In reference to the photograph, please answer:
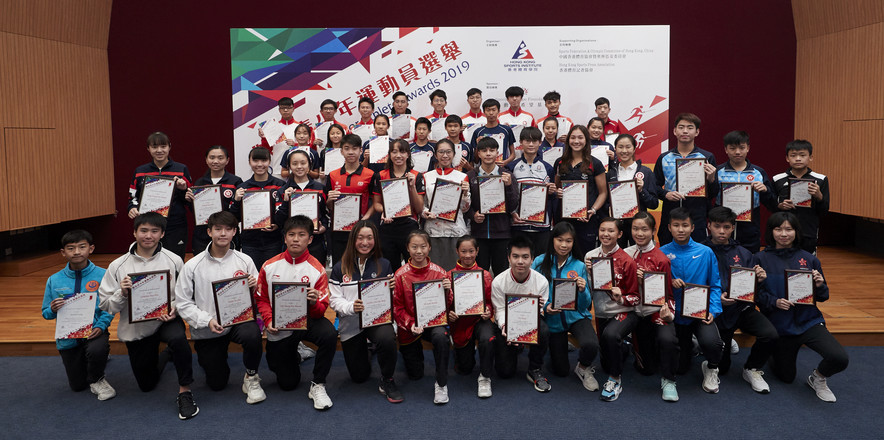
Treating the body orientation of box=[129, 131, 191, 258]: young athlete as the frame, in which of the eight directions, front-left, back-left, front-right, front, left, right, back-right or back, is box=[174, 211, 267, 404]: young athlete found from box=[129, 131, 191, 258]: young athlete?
front

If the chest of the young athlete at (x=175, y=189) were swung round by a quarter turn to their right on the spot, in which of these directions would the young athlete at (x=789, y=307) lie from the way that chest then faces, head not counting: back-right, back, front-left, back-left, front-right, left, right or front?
back-left

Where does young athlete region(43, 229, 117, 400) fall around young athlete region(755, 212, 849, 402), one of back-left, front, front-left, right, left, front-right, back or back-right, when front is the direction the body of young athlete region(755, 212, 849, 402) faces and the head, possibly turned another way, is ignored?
front-right

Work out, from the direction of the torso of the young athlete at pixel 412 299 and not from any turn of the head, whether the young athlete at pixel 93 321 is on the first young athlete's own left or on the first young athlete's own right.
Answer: on the first young athlete's own right

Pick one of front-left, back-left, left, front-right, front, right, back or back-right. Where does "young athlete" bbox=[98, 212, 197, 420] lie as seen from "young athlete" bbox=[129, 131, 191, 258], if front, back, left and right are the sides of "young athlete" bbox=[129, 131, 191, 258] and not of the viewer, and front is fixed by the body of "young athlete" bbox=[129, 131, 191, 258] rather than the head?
front

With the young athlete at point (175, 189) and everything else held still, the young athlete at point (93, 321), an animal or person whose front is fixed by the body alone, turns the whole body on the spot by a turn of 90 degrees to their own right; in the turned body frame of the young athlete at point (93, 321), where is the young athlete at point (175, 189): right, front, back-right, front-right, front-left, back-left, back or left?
back-right

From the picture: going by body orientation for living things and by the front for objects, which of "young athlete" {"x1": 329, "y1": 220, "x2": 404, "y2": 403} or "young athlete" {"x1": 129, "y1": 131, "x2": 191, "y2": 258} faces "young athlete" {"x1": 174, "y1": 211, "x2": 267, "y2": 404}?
"young athlete" {"x1": 129, "y1": 131, "x2": 191, "y2": 258}

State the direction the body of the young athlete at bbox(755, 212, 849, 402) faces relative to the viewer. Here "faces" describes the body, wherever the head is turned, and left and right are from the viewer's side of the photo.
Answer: facing the viewer

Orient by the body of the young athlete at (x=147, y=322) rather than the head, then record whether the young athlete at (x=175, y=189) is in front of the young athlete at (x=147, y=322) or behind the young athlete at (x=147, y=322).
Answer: behind

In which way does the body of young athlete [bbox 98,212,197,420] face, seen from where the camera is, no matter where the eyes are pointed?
toward the camera

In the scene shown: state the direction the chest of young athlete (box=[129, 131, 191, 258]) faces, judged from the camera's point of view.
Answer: toward the camera
